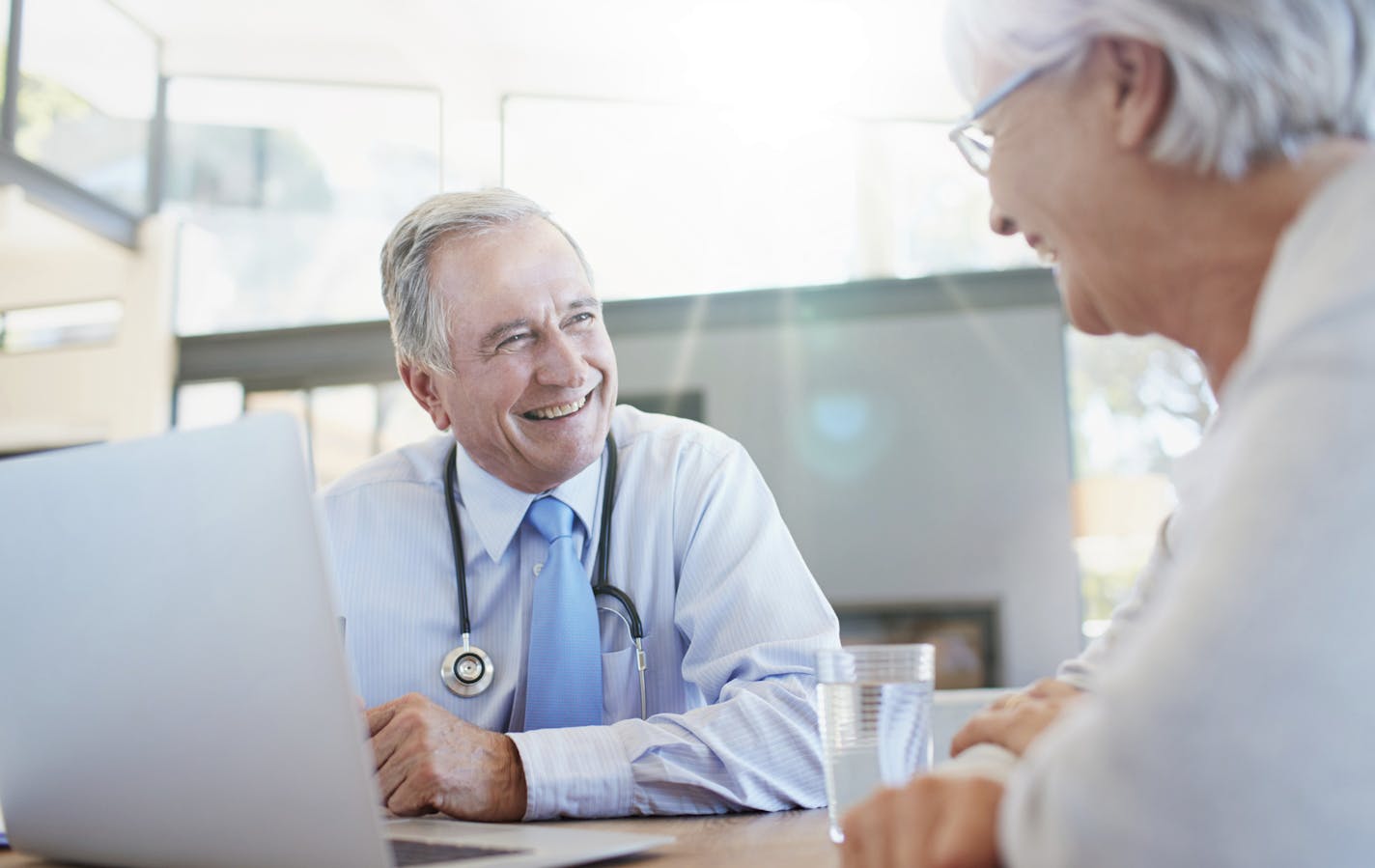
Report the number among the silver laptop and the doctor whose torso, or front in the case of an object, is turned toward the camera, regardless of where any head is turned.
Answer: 1

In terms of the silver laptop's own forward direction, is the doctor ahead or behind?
ahead

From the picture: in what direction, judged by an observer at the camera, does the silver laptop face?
facing away from the viewer and to the right of the viewer

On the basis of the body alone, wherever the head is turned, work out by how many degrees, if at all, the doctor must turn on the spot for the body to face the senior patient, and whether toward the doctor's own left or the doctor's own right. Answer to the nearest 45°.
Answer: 0° — they already face them

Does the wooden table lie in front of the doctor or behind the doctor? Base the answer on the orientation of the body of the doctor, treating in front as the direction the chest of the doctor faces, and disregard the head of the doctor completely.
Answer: in front

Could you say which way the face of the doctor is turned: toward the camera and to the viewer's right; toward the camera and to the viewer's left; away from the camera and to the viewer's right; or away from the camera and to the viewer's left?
toward the camera and to the viewer's right
